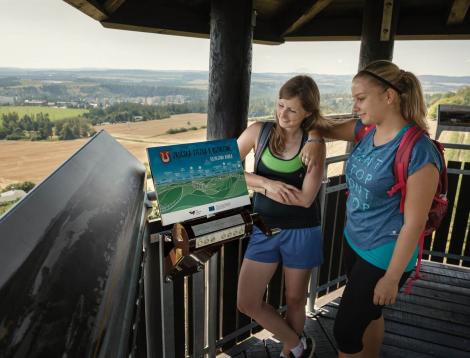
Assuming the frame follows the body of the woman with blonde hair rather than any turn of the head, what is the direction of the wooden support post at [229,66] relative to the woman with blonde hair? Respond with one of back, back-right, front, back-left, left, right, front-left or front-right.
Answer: right

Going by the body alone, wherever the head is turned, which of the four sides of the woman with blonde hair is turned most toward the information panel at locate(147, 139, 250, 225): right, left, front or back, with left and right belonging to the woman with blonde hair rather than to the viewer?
front

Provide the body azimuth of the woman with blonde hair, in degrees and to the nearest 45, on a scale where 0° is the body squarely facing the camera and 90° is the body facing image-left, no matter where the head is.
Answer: approximately 45°
